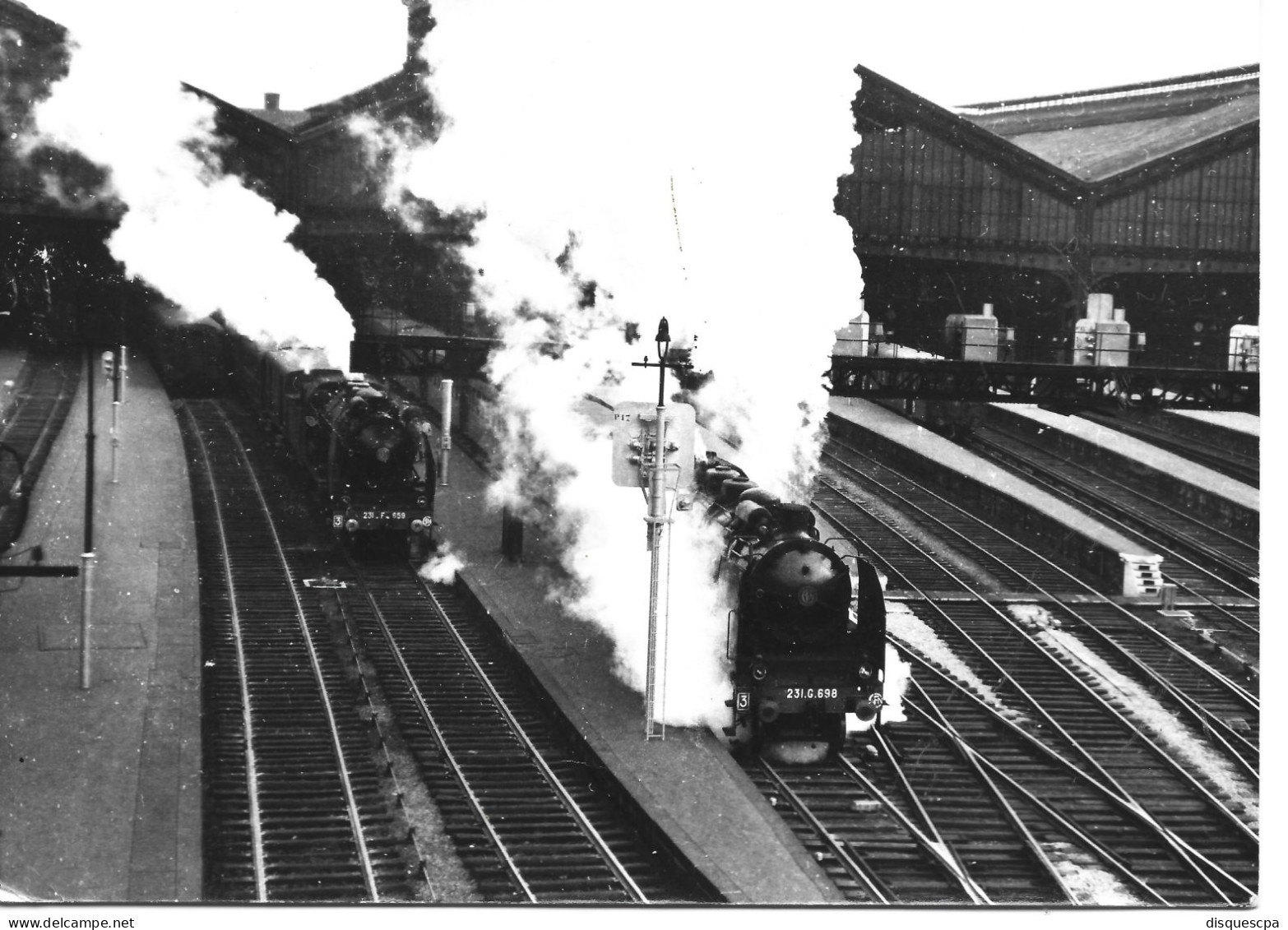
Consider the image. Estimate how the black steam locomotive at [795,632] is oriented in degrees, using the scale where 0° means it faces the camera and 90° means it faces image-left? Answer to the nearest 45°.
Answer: approximately 0°

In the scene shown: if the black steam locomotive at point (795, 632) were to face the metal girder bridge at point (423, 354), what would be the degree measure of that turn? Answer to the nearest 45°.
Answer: approximately 135° to its right

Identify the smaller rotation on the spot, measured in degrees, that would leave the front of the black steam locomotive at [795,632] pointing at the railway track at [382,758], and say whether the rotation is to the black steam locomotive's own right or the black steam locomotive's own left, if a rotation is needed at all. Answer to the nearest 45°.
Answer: approximately 90° to the black steam locomotive's own right
